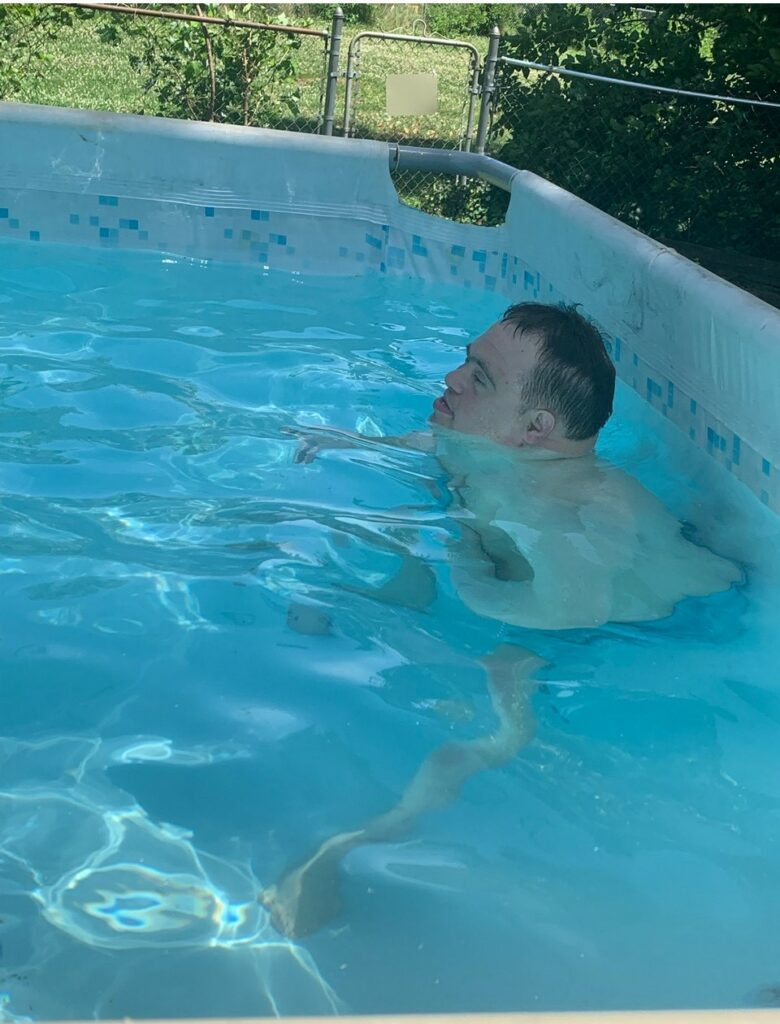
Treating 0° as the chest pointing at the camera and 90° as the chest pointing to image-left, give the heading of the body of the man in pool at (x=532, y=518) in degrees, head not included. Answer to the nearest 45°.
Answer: approximately 90°

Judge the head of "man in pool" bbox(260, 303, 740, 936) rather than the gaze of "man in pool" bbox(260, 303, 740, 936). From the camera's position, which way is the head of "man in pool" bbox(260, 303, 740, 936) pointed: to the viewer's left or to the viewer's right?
to the viewer's left

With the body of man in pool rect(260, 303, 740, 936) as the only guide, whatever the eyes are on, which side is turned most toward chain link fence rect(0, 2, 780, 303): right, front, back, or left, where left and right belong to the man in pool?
right
